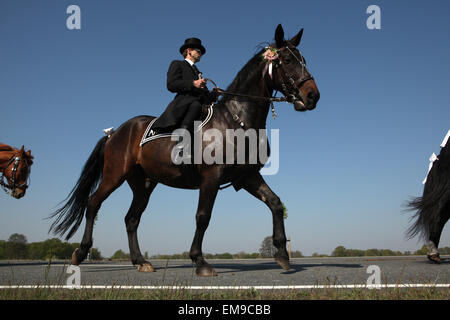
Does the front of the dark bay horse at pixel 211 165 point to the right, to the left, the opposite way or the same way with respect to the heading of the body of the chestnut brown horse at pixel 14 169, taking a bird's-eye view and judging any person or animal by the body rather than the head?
the same way

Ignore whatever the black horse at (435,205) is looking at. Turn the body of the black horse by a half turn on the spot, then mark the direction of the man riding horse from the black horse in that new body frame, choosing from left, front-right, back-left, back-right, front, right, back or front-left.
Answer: front-left

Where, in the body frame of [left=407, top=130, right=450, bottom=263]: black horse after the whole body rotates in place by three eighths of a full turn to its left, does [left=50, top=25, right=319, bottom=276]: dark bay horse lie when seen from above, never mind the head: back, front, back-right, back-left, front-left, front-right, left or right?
left

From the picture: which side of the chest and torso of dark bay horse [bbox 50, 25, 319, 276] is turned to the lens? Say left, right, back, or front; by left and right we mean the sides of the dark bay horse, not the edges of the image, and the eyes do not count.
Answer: right

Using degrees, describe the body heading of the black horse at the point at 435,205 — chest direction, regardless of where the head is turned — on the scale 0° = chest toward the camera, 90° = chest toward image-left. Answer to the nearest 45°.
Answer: approximately 270°
